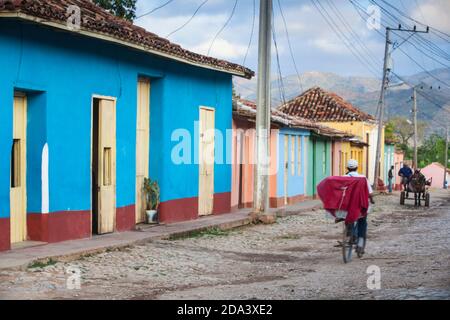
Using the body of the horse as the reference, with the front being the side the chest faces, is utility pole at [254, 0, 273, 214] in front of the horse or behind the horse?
in front

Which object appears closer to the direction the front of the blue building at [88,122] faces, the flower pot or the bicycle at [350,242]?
the bicycle

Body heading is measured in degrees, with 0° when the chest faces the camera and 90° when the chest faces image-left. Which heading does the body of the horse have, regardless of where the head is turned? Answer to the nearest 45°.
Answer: approximately 0°

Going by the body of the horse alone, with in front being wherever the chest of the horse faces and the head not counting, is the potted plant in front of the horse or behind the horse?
in front

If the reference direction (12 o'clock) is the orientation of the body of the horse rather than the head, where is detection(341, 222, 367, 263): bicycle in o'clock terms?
The bicycle is roughly at 12 o'clock from the horse.

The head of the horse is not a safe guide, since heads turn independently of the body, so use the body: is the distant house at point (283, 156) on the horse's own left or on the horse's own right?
on the horse's own right

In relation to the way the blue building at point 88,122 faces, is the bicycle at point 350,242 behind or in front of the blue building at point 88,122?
in front

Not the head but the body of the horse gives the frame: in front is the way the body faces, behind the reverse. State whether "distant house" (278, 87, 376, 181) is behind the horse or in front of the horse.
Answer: behind

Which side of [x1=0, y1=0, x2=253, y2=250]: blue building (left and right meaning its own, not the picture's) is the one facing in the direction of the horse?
left

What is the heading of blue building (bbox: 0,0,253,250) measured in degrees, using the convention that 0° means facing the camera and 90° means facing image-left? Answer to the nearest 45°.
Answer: approximately 315°
